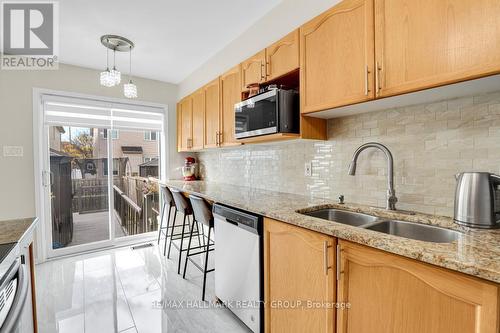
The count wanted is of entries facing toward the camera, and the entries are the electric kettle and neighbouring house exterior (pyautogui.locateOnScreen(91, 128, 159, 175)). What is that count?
1

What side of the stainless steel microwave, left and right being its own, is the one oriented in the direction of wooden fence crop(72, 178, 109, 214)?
right

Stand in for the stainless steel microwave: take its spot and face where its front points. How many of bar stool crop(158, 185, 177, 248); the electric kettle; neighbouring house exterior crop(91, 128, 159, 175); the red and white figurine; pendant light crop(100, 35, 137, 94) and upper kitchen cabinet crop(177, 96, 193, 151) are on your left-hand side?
1

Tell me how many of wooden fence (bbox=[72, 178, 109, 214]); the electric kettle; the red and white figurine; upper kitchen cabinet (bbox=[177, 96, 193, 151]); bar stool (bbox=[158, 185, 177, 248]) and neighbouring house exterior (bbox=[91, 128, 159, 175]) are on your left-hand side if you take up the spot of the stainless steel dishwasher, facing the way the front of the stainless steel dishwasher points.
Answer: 1

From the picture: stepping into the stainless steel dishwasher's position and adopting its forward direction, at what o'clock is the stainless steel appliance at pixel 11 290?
The stainless steel appliance is roughly at 12 o'clock from the stainless steel dishwasher.

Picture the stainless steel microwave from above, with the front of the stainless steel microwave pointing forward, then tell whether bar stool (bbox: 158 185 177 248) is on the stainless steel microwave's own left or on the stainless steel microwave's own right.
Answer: on the stainless steel microwave's own right

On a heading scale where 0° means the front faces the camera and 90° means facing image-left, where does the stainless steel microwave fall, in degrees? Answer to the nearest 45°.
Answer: approximately 45°

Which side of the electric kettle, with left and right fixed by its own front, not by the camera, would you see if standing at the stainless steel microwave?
front

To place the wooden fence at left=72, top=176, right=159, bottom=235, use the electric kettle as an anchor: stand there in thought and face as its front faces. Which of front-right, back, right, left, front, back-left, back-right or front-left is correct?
front

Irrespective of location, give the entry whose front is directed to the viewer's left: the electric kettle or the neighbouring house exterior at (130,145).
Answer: the electric kettle

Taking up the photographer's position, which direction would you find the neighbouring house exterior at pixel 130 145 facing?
facing the viewer

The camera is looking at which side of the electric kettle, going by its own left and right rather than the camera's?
left

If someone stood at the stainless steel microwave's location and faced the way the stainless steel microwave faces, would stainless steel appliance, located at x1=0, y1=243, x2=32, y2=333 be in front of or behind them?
in front

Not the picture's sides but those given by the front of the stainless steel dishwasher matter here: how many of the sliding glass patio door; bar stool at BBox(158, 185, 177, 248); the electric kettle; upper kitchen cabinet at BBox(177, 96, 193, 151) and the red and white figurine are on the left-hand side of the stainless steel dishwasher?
1
